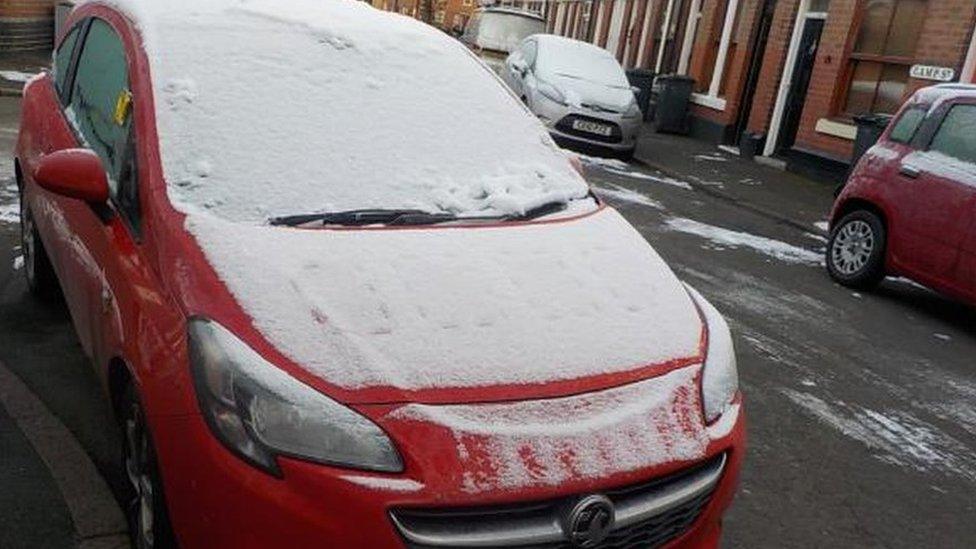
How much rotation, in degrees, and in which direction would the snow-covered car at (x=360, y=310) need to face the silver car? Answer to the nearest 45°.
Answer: approximately 135° to its left

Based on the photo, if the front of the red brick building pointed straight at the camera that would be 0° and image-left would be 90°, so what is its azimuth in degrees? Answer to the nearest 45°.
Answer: approximately 45°

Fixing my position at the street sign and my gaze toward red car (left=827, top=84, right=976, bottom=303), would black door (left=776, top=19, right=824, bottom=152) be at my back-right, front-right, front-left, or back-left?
back-right

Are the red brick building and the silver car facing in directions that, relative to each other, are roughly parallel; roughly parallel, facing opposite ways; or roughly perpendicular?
roughly perpendicular

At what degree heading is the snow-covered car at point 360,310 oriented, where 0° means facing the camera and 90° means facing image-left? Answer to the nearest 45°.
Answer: approximately 315°

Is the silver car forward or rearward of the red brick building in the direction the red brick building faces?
forward

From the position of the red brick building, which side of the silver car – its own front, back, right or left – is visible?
left

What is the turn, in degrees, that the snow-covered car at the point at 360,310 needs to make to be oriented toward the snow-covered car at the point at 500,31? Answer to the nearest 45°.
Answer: approximately 135° to its left

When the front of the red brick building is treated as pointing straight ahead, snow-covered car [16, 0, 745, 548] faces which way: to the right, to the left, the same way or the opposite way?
to the left

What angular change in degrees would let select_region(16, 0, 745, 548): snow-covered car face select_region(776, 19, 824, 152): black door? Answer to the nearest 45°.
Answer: approximately 90° to its left

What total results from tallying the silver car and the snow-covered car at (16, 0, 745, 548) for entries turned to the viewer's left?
0
